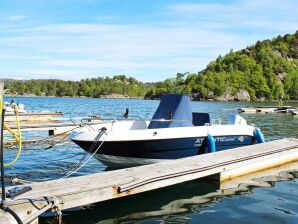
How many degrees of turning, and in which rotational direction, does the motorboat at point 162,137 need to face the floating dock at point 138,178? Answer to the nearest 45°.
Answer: approximately 45° to its left

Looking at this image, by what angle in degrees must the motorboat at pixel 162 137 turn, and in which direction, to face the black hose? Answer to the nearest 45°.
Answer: approximately 45° to its left

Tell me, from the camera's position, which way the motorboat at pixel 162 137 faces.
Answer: facing the viewer and to the left of the viewer
